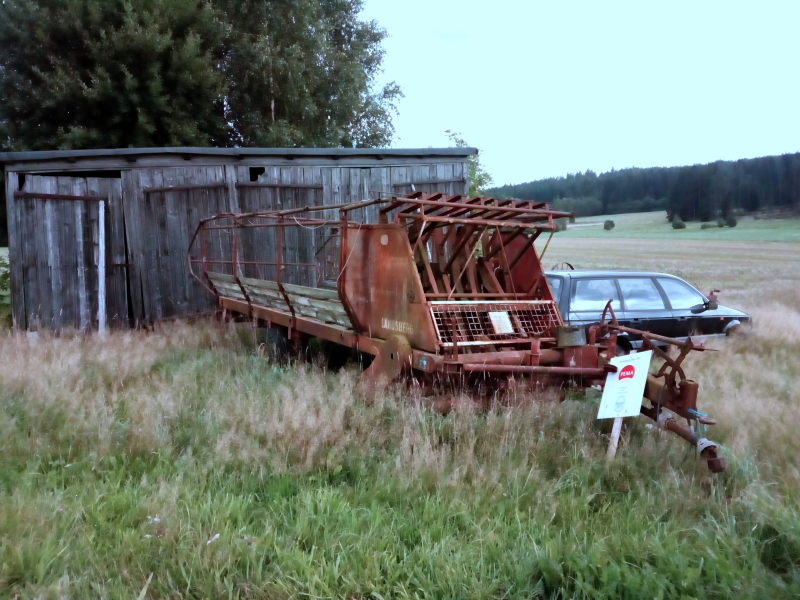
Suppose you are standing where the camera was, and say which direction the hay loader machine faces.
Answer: facing the viewer and to the right of the viewer

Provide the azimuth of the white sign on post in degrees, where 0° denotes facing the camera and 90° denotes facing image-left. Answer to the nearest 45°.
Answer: approximately 0°

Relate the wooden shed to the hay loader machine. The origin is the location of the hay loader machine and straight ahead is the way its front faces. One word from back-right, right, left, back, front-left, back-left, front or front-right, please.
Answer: back

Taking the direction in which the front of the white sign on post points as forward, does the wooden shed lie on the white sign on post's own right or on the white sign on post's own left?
on the white sign on post's own right

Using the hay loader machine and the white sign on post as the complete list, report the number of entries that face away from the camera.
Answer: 0

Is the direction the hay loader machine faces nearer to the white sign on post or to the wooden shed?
the white sign on post
